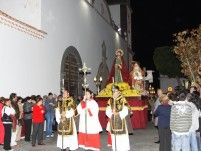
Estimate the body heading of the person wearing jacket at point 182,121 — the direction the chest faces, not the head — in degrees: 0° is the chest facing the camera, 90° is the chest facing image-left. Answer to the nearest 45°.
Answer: approximately 180°

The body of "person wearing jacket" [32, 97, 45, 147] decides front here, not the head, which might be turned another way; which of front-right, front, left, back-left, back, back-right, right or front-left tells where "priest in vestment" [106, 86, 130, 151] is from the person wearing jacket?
front

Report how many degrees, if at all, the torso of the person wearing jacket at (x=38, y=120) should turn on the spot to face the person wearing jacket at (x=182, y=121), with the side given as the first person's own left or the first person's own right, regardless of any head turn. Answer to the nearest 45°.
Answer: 0° — they already face them

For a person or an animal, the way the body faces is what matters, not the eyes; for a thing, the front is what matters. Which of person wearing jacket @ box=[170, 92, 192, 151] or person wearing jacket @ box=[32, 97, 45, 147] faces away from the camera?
person wearing jacket @ box=[170, 92, 192, 151]

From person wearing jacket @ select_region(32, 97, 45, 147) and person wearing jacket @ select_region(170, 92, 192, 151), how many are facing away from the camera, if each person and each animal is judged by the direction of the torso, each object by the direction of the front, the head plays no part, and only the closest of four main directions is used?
1

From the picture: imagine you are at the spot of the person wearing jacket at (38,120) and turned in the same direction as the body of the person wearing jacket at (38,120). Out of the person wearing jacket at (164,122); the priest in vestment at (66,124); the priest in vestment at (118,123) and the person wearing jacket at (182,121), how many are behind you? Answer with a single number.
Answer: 0

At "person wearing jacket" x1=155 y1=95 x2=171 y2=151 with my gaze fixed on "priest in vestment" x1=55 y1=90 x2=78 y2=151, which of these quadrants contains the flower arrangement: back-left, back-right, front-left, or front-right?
front-right

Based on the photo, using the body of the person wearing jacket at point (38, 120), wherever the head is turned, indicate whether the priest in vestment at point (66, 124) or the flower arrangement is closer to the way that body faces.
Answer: the priest in vestment

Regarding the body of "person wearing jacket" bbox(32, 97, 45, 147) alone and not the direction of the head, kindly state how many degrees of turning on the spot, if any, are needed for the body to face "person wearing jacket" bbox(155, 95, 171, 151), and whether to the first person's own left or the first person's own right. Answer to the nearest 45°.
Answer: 0° — they already face them

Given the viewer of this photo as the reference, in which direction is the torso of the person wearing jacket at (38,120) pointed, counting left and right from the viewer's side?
facing the viewer and to the right of the viewer

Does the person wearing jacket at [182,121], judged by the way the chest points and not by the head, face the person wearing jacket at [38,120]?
no

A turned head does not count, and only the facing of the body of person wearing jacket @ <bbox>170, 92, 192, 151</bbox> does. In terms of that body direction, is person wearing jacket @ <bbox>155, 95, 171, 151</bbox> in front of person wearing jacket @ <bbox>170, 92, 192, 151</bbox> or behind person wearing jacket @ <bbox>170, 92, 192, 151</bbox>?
in front

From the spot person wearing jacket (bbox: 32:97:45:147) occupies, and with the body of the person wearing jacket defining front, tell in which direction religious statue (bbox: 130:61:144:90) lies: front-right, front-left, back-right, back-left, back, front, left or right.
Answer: left

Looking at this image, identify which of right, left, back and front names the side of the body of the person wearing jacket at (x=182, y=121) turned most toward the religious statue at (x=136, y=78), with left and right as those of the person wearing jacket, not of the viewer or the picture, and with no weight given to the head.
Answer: front
